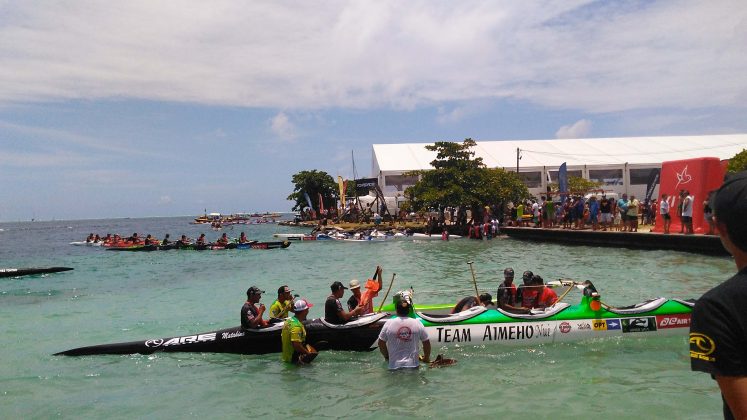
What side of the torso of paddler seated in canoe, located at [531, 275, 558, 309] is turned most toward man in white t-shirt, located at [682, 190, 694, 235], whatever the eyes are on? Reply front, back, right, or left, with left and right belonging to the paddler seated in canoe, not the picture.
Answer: right

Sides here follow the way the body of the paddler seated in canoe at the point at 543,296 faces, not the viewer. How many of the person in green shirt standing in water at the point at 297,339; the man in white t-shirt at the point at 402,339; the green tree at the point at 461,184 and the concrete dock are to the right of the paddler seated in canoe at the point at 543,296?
2

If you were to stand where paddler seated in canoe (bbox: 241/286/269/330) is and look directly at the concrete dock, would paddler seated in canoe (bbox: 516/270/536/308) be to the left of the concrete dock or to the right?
right

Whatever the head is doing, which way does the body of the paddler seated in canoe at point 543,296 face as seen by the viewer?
to the viewer's right

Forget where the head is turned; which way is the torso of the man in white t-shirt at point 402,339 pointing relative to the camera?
away from the camera

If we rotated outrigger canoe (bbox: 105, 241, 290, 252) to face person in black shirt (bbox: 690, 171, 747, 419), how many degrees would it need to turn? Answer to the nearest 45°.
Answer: approximately 90° to its right

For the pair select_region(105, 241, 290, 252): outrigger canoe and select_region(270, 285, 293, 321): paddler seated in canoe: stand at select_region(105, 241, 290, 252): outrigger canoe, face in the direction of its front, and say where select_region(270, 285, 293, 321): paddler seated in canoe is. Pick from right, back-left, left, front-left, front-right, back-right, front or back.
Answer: right

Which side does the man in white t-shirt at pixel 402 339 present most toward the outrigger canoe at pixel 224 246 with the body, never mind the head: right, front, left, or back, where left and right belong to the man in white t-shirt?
front

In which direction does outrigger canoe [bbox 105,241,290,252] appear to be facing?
to the viewer's left
